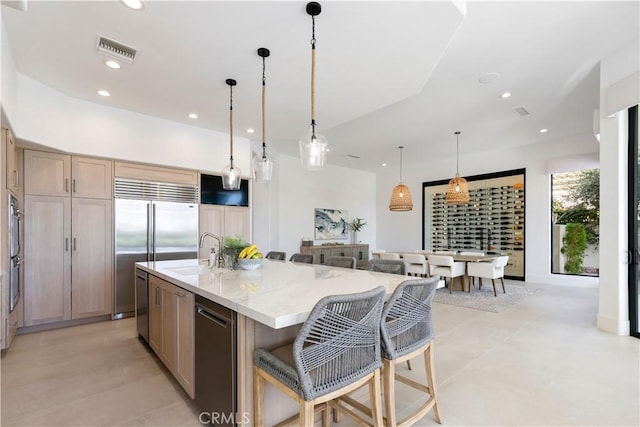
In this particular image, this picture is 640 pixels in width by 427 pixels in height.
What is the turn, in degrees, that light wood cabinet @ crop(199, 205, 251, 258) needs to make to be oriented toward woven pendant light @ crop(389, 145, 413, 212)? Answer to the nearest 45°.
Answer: approximately 90° to its left

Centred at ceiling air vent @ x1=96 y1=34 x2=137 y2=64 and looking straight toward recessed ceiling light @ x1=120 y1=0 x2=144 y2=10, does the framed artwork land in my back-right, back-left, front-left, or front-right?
back-left

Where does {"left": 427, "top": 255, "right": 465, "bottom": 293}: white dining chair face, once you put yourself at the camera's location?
facing away from the viewer and to the right of the viewer

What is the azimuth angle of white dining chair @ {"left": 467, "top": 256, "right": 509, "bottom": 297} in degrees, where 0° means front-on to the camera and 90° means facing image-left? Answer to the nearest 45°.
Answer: approximately 135°

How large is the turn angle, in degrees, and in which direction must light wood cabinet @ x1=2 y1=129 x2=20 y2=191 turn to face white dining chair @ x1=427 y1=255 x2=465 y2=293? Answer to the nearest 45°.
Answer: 0° — it already faces it

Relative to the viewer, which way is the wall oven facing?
to the viewer's right

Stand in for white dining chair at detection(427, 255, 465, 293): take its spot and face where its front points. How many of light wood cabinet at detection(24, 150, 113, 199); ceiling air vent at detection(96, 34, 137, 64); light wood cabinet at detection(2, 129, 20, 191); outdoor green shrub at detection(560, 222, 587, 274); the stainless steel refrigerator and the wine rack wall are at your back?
4

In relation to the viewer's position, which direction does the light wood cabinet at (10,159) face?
facing to the right of the viewer

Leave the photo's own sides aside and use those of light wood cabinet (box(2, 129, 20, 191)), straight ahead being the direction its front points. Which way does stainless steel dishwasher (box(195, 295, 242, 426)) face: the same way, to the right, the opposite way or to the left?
the opposite way
